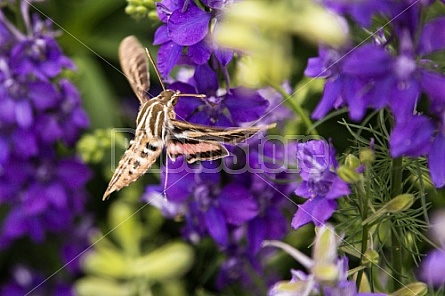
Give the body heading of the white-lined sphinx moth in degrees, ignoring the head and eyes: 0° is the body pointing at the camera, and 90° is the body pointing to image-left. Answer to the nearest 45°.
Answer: approximately 225°
